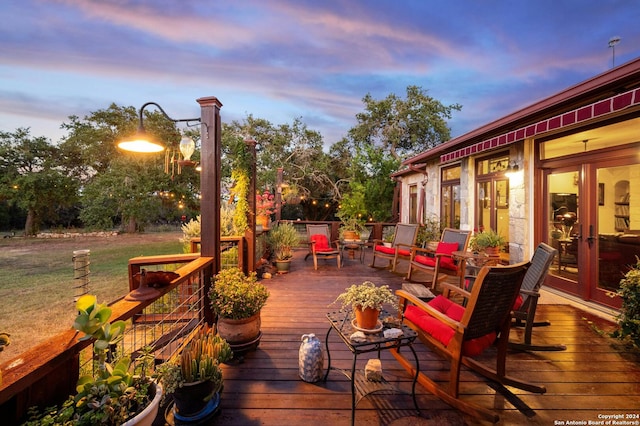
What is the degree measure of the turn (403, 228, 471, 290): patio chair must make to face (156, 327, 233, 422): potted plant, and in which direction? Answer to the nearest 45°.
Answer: approximately 45° to its left

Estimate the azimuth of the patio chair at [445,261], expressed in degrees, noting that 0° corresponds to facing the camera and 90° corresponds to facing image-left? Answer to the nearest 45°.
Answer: approximately 45°

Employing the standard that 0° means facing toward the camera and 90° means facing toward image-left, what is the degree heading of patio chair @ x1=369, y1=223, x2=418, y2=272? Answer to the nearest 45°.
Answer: approximately 45°

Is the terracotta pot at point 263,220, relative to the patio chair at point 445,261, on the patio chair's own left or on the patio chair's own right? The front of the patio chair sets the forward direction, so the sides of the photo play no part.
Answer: on the patio chair's own right

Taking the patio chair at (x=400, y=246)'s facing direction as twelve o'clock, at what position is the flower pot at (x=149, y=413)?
The flower pot is roughly at 11 o'clock from the patio chair.
